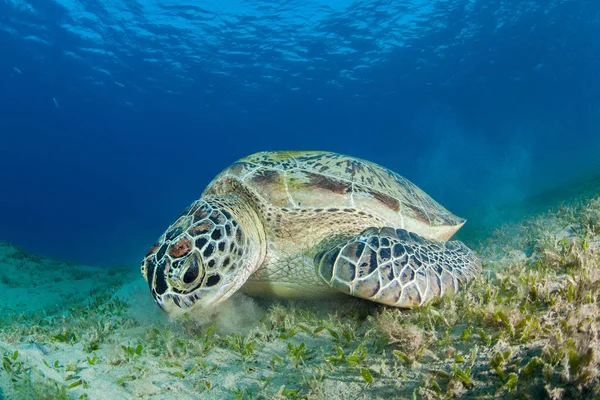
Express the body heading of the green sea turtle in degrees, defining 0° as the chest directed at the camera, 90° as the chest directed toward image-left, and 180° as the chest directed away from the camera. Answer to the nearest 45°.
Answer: approximately 45°
